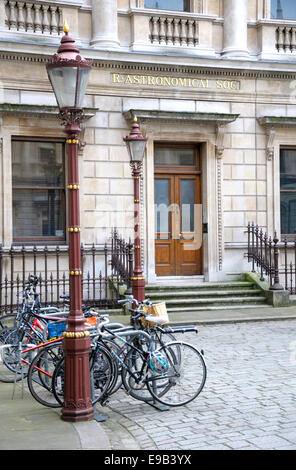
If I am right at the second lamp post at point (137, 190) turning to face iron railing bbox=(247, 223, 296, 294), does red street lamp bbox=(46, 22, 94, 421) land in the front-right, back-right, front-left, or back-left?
back-right

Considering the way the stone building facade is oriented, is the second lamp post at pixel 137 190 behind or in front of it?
in front

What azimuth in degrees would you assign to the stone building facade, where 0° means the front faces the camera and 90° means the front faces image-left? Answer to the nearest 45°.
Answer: approximately 0°

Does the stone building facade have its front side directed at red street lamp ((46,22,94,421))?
yes
